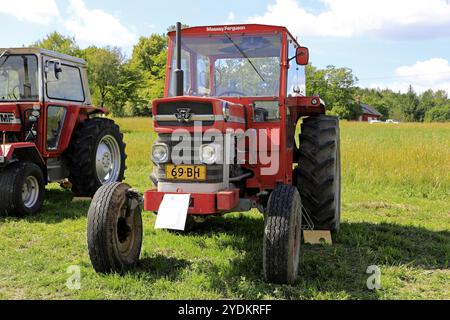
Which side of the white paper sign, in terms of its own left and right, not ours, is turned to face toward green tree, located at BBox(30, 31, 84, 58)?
back

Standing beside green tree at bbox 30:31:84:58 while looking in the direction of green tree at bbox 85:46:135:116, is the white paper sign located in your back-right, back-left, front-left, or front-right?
front-right

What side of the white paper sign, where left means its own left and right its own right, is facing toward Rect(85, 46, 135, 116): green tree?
back

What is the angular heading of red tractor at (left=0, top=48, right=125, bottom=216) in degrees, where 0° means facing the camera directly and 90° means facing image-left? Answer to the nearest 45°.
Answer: approximately 45°

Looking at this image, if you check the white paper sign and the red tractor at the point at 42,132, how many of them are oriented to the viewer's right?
0

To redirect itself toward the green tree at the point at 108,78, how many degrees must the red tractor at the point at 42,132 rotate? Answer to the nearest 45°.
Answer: approximately 135° to its right

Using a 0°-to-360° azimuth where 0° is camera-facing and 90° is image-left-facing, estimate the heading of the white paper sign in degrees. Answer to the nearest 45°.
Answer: approximately 0°

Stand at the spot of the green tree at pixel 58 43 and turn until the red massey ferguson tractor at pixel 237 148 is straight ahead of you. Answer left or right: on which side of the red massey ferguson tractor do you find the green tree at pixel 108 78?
left

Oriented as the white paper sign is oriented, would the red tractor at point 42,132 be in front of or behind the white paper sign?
behind
